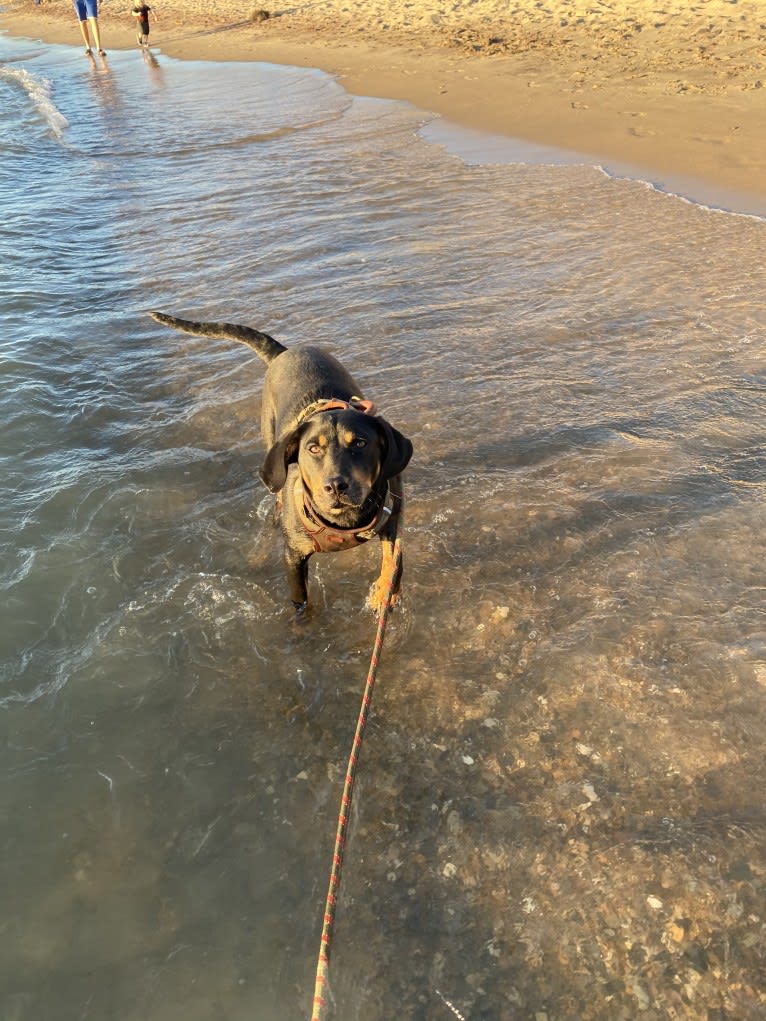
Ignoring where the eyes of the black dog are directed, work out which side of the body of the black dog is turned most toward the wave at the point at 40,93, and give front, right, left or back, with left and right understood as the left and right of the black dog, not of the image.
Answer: back

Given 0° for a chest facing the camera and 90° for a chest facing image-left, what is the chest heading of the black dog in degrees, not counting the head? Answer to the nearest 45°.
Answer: approximately 0°

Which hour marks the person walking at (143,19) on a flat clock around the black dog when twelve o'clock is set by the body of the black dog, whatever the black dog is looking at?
The person walking is roughly at 6 o'clock from the black dog.

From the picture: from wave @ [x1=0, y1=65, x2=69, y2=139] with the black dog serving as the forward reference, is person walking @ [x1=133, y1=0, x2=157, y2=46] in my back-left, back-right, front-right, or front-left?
back-left
